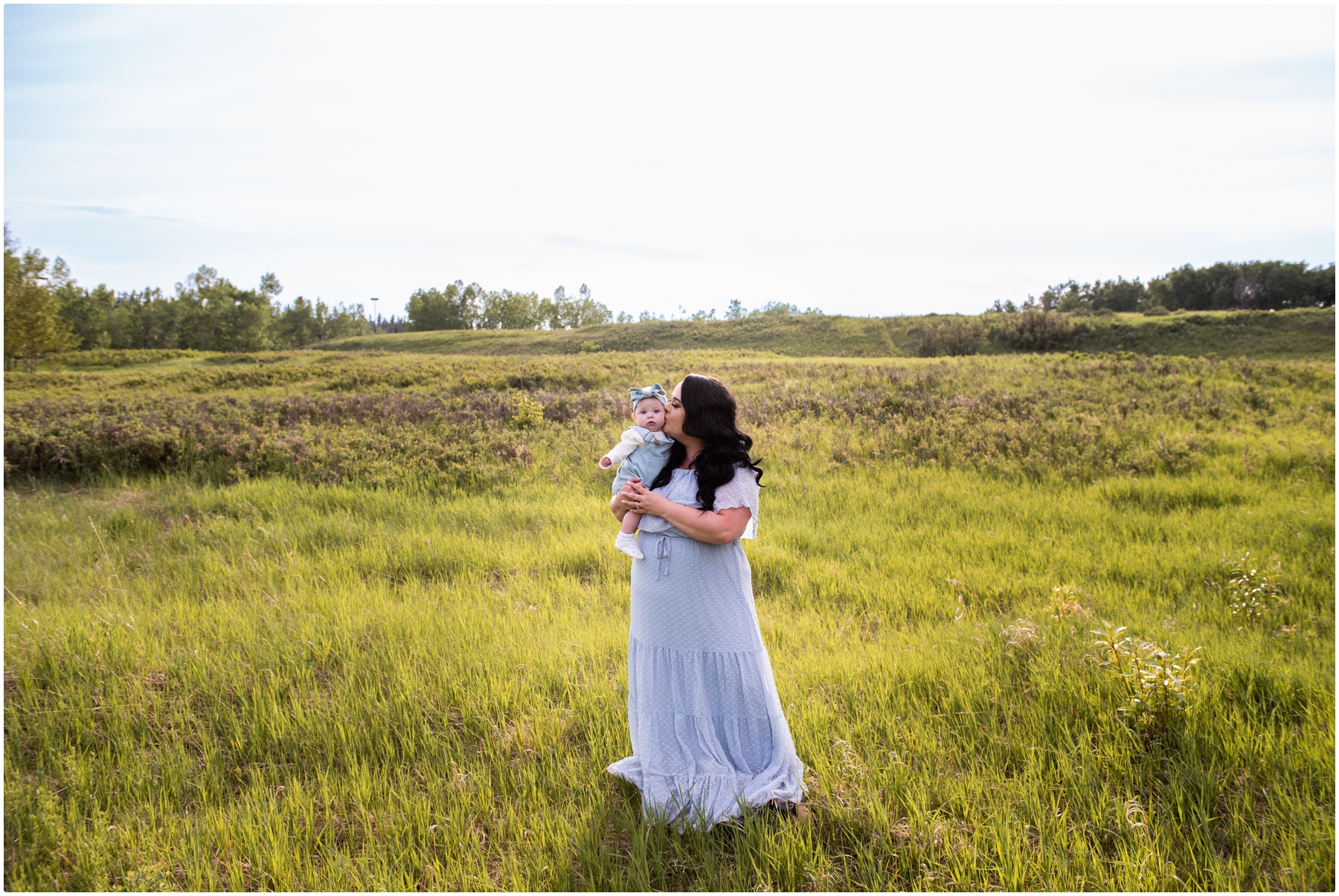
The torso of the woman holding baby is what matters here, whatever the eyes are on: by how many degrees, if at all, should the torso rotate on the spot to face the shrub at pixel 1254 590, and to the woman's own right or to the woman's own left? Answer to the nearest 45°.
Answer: approximately 180°

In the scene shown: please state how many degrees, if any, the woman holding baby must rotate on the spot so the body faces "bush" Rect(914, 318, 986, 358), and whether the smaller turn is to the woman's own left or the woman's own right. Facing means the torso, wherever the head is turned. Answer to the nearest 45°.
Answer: approximately 135° to the woman's own right

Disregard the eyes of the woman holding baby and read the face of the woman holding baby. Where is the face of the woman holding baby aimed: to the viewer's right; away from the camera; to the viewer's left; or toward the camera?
to the viewer's left

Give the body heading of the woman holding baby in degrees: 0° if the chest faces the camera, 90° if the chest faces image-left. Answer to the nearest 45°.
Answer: approximately 45°

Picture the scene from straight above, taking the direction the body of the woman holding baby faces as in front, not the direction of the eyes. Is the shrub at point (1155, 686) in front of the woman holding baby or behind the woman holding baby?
behind

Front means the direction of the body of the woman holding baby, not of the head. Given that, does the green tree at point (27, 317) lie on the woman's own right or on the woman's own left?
on the woman's own right
